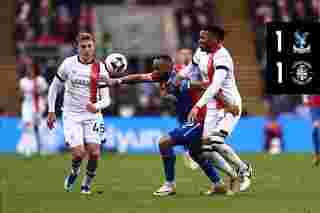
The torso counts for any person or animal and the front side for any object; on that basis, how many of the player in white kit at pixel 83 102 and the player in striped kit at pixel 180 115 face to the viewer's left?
1

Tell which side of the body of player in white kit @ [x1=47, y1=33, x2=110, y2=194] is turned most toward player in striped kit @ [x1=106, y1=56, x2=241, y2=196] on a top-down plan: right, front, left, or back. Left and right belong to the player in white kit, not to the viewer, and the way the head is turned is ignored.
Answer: left

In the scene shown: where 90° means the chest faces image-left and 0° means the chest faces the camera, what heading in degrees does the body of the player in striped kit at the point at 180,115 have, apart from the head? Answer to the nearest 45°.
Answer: approximately 90°

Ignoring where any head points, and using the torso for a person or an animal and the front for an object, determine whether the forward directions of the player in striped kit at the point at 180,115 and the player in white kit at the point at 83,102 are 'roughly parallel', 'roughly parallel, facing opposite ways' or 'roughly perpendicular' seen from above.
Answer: roughly perpendicular

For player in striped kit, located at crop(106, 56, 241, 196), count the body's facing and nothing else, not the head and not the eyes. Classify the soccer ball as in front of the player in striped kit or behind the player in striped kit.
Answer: in front

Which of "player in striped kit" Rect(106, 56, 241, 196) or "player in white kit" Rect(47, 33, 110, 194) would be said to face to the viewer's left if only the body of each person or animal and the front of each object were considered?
the player in striped kit
